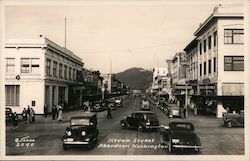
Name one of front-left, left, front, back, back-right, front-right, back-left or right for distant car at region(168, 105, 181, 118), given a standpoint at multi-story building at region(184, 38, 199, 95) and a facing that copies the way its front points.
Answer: left

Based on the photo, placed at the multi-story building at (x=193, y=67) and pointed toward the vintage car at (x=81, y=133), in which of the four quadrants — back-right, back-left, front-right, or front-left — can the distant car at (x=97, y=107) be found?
front-right

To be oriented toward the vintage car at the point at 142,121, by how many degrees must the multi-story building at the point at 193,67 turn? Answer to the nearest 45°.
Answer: approximately 90° to its left

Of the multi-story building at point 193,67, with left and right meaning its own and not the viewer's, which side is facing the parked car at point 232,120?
left

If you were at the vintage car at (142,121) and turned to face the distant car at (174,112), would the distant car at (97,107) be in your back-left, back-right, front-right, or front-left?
front-left

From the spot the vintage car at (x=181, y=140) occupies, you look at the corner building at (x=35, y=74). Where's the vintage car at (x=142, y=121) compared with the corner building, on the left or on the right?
right

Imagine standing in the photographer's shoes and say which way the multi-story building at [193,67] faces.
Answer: facing to the left of the viewer

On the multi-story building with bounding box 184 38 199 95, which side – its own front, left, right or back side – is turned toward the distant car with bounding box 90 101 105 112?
front
